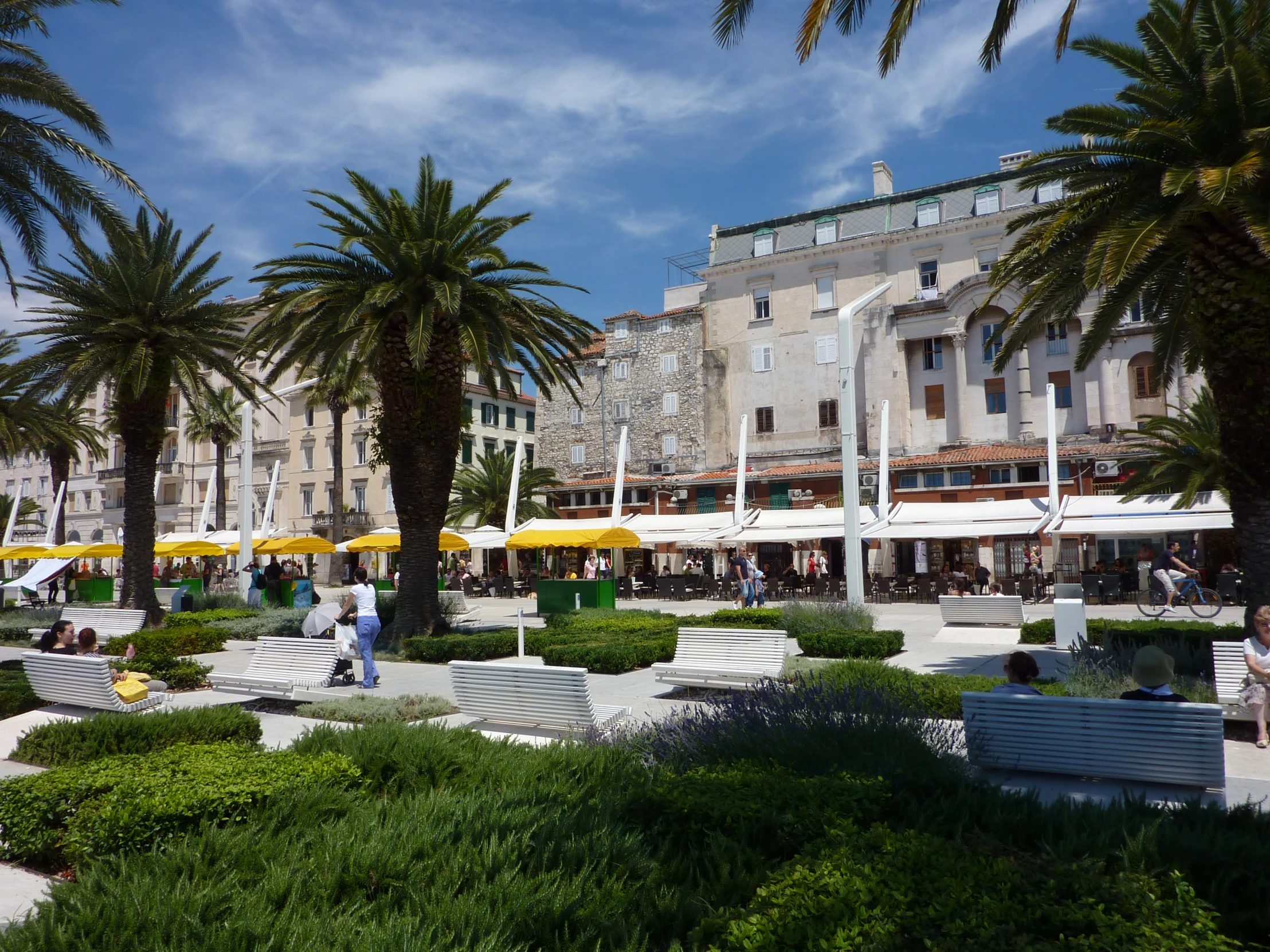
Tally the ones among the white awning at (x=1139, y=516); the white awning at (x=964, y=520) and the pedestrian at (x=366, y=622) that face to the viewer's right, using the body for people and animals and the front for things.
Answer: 0

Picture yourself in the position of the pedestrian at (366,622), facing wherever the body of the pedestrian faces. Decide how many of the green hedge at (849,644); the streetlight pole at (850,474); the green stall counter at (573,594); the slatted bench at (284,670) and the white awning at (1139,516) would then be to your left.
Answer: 1

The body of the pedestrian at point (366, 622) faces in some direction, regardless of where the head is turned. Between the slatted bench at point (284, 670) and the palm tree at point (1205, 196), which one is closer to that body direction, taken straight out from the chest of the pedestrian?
the slatted bench

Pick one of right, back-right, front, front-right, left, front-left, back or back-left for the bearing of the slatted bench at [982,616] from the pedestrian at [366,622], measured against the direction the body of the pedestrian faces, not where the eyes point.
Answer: back-right

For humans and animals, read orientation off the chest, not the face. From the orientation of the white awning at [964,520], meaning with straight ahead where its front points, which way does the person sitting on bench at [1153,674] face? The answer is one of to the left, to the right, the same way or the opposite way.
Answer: the opposite way

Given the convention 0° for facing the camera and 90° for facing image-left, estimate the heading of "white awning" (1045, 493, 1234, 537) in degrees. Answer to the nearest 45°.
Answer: approximately 0°

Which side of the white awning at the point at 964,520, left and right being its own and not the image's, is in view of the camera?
front

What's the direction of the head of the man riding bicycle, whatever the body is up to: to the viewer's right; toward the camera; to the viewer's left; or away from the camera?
to the viewer's right

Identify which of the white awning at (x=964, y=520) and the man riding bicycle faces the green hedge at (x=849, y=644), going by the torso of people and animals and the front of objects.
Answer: the white awning

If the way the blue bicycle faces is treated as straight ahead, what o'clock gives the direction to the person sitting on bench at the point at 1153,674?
The person sitting on bench is roughly at 3 o'clock from the blue bicycle.

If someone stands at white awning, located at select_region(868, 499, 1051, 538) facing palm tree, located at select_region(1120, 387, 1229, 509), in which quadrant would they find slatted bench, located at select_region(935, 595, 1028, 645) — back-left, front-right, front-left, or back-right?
back-right

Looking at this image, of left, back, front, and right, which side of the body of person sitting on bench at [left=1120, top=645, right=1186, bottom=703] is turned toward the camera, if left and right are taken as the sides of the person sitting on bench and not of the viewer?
back

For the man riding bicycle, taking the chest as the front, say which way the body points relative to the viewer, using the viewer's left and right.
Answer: facing to the right of the viewer

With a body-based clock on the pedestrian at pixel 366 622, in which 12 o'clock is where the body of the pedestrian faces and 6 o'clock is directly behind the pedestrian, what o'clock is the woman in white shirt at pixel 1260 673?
The woman in white shirt is roughly at 6 o'clock from the pedestrian.

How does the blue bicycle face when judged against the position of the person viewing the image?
facing to the right of the viewer

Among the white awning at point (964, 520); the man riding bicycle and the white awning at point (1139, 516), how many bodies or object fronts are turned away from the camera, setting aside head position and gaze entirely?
0

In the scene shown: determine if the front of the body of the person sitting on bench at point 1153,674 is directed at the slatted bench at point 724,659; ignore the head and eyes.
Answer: no

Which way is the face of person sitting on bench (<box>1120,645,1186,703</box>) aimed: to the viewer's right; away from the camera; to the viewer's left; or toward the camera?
away from the camera
